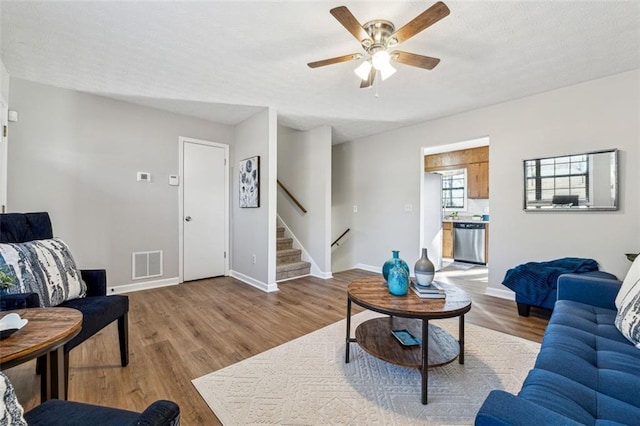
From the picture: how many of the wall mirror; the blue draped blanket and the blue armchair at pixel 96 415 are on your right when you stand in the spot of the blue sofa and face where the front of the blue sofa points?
2

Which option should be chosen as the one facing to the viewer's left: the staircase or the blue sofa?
the blue sofa

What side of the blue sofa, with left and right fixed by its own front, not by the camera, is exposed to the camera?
left

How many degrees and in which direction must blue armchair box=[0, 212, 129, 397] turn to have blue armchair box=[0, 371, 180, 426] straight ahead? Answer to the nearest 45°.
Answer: approximately 45° to its right

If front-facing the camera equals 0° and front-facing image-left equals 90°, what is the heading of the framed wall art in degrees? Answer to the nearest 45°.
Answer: approximately 45°

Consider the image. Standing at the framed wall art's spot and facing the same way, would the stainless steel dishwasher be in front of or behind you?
behind

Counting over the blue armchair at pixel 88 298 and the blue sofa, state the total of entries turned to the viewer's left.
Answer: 1

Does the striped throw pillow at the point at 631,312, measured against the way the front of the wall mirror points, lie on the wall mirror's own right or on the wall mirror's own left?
on the wall mirror's own left
